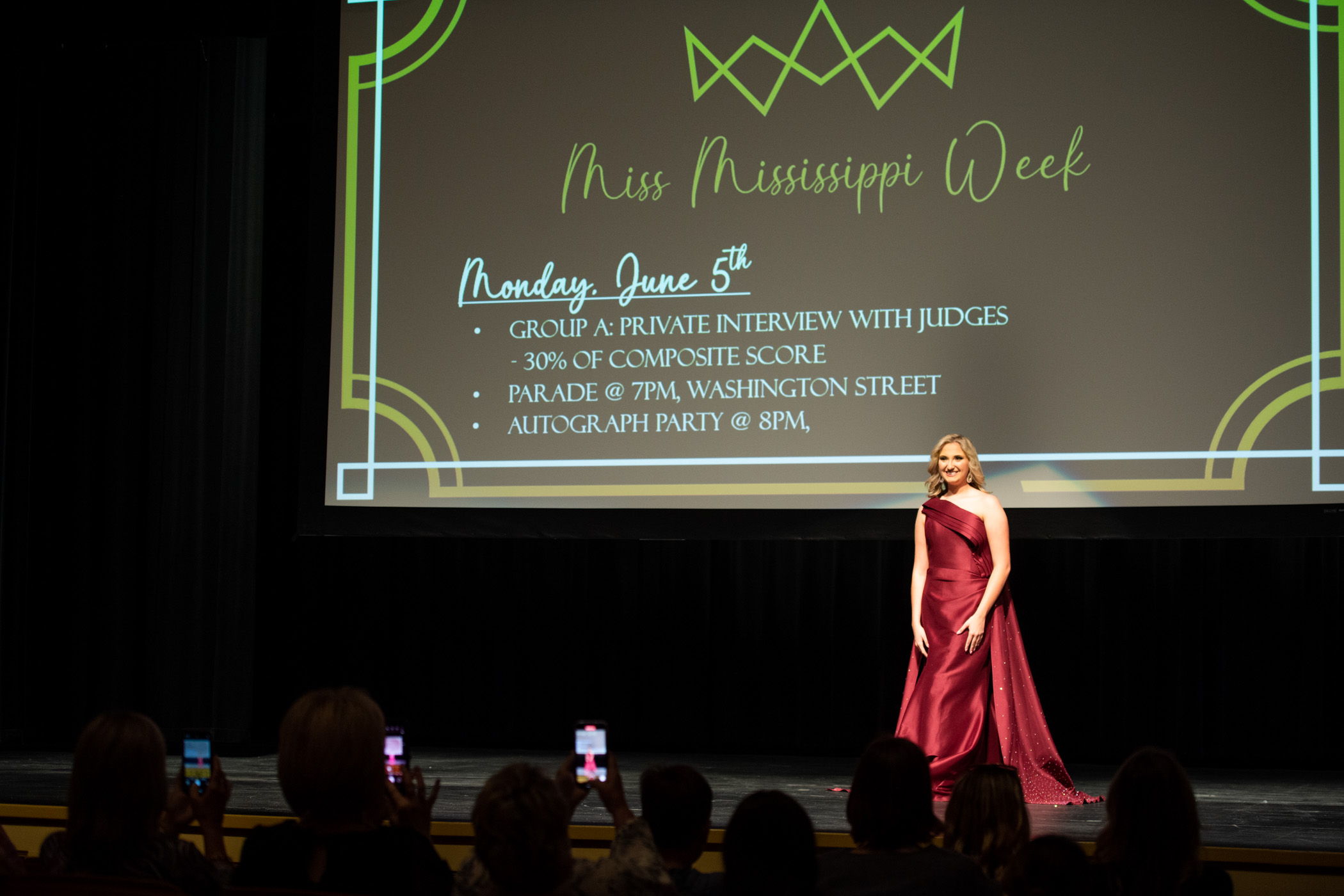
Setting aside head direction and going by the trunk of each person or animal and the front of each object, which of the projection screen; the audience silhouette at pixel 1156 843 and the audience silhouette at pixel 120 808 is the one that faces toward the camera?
the projection screen

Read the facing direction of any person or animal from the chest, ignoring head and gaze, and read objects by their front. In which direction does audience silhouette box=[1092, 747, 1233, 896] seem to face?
away from the camera

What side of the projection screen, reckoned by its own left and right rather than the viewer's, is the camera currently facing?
front

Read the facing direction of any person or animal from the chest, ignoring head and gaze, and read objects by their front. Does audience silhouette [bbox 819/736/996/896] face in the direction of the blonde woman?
yes

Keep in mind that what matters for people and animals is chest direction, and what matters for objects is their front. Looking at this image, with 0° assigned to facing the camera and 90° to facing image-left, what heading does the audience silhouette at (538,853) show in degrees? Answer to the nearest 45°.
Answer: approximately 225°

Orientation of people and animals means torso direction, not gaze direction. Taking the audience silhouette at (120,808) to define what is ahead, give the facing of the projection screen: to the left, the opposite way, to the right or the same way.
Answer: the opposite way

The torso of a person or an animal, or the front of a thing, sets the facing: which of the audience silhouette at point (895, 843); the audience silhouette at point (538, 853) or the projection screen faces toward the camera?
the projection screen

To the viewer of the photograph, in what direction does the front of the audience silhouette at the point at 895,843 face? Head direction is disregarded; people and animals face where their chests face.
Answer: facing away from the viewer

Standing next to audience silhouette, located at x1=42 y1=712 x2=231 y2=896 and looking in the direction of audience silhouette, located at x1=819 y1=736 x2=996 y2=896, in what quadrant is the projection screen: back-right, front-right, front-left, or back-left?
front-left

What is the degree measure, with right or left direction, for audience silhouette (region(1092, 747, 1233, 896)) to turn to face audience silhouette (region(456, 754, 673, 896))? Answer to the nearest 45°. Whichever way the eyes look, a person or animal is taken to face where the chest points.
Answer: approximately 135° to their left

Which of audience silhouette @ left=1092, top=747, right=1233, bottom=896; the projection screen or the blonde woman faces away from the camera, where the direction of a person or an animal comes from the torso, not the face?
the audience silhouette

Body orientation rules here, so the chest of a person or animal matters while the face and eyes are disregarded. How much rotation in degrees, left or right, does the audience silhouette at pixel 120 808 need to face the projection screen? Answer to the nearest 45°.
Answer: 0° — they already face it
